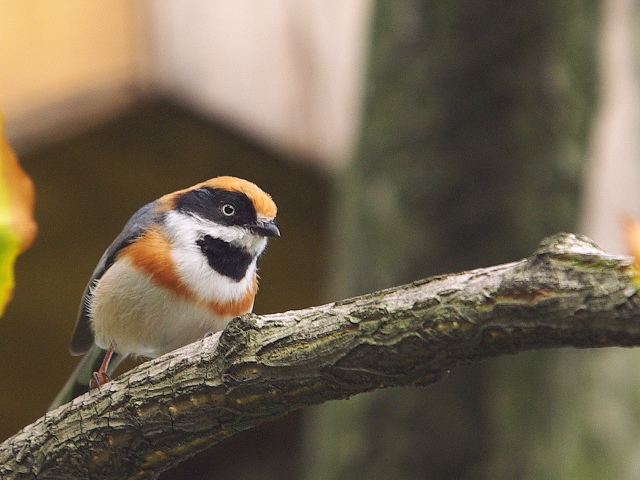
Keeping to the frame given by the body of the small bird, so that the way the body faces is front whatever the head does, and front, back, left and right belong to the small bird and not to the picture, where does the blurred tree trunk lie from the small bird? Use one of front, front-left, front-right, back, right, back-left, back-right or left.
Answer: left

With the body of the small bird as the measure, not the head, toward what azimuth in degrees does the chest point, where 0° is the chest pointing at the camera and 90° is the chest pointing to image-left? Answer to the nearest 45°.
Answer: approximately 315°
